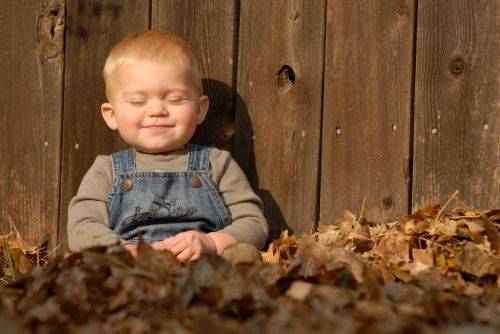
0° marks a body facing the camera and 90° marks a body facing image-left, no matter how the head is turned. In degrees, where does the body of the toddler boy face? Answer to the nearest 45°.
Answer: approximately 0°
